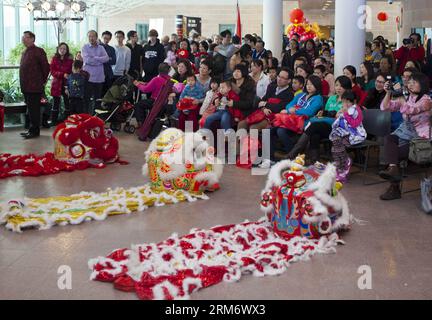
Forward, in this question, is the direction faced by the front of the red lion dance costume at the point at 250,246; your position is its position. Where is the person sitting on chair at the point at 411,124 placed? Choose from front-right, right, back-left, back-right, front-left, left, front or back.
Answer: front

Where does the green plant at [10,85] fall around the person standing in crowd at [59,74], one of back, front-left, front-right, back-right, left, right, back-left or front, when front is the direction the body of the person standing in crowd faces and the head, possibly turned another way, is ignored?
back-right

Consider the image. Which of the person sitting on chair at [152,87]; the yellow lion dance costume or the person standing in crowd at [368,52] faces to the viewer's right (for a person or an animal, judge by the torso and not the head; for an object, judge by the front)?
the yellow lion dance costume

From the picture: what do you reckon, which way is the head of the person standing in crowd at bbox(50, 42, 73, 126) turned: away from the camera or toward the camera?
toward the camera

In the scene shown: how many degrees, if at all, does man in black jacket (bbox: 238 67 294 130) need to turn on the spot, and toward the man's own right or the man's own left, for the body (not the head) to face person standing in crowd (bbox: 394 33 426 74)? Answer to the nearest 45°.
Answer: approximately 180°

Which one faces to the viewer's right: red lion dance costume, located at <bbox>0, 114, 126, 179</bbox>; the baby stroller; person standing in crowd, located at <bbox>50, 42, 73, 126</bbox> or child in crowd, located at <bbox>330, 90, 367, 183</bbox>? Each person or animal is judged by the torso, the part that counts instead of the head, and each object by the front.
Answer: the red lion dance costume

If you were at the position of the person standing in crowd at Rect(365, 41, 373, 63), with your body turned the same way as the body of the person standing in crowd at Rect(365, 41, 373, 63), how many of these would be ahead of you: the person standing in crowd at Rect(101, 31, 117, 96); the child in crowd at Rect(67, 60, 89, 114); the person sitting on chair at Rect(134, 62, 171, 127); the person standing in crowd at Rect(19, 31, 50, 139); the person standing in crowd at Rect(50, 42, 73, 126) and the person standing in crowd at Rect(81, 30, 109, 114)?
6

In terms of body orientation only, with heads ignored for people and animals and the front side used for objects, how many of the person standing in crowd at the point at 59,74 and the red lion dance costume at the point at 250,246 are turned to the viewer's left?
0

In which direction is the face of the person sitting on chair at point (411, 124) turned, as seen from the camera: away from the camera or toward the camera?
toward the camera

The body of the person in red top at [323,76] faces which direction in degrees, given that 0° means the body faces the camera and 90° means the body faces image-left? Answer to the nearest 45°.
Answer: approximately 45°

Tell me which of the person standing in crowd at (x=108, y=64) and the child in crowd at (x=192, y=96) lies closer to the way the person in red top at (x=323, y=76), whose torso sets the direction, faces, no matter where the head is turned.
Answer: the child in crowd

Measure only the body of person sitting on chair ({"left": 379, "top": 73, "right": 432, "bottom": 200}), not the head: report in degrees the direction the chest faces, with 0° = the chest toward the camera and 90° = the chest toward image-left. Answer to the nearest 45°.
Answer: approximately 90°

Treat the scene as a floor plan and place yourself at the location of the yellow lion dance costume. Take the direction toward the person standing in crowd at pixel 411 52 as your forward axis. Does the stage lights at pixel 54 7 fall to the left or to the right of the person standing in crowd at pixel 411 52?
left

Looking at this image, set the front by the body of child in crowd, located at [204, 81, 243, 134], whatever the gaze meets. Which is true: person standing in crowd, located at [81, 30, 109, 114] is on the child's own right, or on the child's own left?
on the child's own right

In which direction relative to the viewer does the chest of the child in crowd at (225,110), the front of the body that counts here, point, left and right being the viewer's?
facing the viewer and to the left of the viewer

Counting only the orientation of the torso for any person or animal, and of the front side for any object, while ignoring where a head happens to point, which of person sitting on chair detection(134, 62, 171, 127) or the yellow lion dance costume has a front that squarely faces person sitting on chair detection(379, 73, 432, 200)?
the yellow lion dance costume
